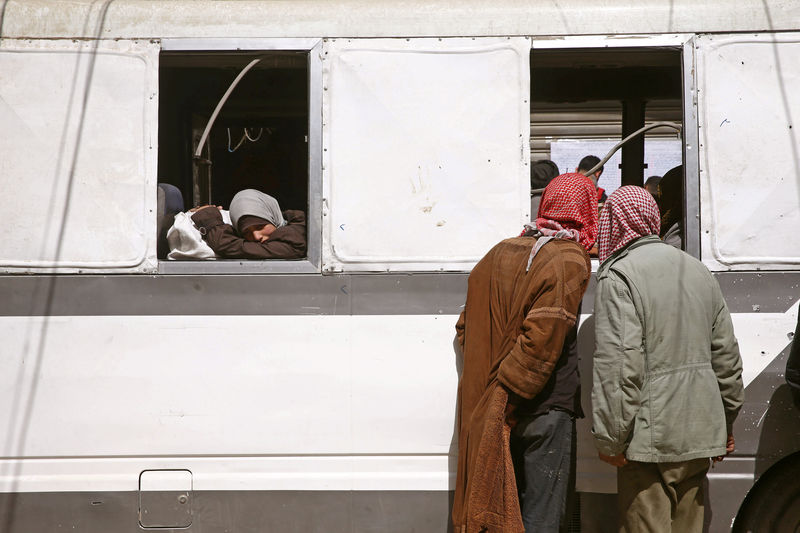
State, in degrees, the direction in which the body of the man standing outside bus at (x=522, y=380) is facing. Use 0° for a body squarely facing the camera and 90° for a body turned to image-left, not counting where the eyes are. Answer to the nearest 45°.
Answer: approximately 225°

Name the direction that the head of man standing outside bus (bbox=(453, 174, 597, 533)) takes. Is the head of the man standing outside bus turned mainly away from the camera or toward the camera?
away from the camera

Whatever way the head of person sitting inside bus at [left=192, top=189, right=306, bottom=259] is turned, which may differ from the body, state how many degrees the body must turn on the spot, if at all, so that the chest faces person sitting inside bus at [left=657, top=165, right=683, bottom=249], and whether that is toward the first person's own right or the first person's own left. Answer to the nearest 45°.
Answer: approximately 90° to the first person's own left

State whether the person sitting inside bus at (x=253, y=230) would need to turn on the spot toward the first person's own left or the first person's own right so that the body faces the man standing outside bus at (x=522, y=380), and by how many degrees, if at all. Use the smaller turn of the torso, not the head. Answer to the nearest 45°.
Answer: approximately 45° to the first person's own left

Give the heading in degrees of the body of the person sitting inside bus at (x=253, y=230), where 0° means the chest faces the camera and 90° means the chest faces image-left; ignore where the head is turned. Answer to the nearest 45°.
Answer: approximately 0°
